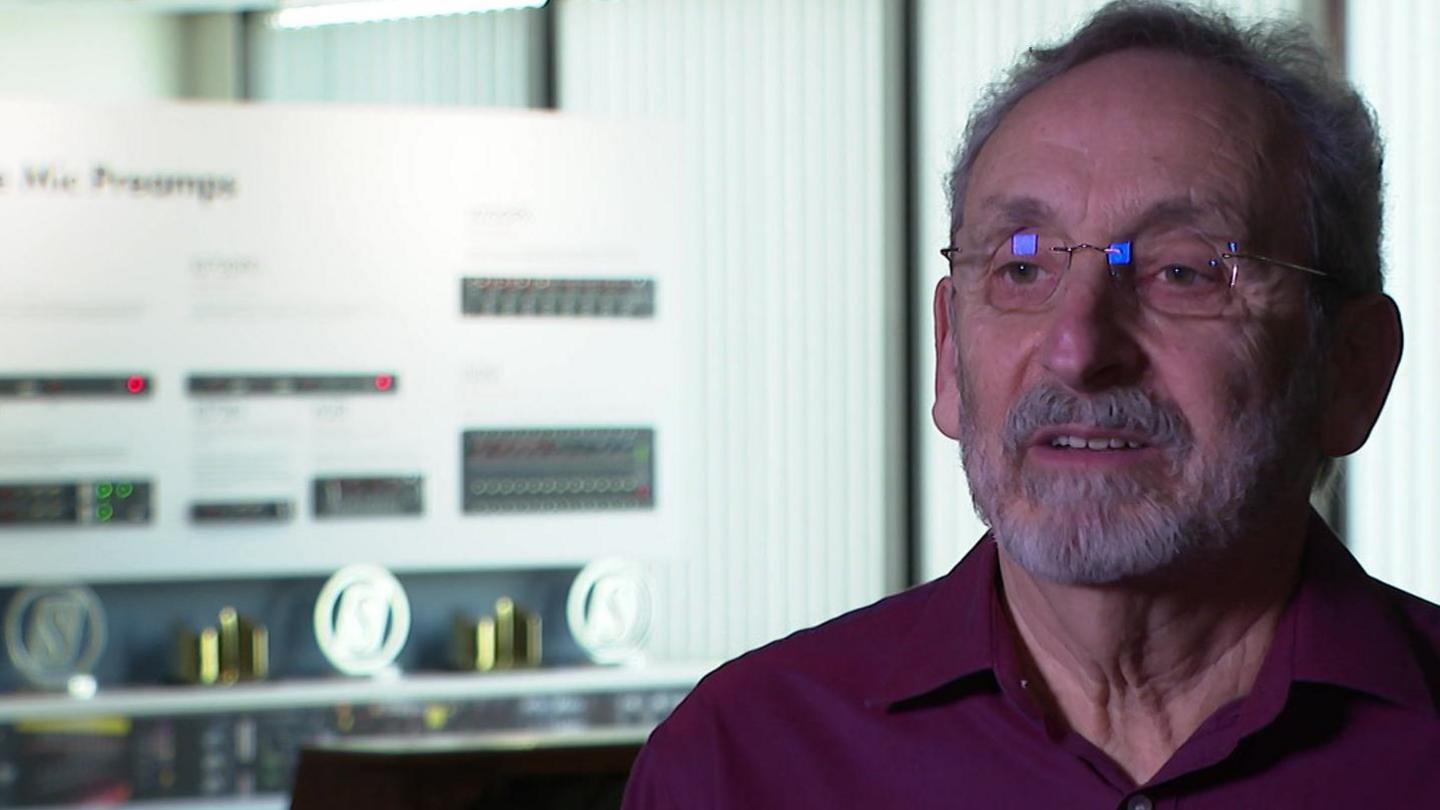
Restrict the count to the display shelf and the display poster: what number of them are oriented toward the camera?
2

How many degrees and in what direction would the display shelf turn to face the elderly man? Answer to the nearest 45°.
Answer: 0° — it already faces them

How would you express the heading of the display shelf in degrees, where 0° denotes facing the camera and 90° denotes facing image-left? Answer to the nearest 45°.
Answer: approximately 0°
